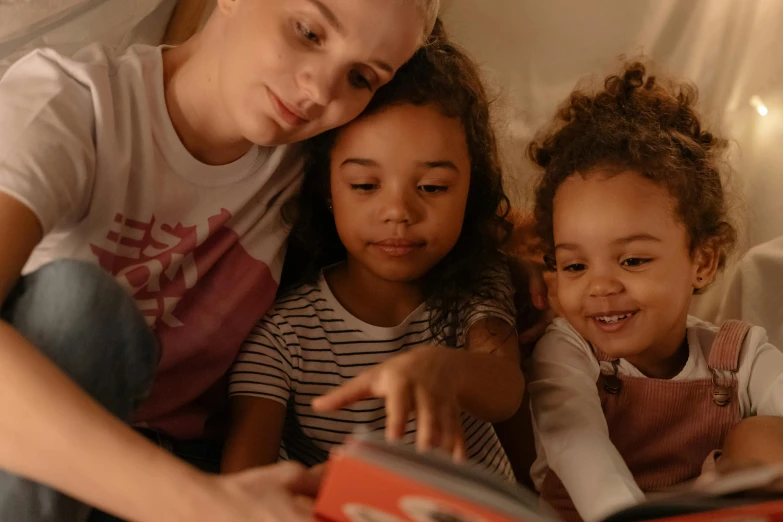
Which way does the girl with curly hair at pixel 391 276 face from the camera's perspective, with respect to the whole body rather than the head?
toward the camera

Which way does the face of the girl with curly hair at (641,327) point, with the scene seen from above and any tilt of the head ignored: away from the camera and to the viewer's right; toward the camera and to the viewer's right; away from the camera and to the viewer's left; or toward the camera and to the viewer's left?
toward the camera and to the viewer's left

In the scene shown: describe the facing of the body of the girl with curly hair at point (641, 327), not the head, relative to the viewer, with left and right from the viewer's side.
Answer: facing the viewer and to the left of the viewer

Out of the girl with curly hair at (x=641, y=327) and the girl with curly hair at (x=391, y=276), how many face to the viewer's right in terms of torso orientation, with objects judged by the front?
0

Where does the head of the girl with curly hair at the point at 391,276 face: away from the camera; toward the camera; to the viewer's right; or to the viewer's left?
toward the camera
